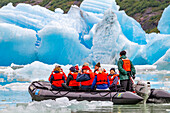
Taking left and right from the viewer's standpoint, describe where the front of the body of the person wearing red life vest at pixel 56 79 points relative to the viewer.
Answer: facing away from the viewer

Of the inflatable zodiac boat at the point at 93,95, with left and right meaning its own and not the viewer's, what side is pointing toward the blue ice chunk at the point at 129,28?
right

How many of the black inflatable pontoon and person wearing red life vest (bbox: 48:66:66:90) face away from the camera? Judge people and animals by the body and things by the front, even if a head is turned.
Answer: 1

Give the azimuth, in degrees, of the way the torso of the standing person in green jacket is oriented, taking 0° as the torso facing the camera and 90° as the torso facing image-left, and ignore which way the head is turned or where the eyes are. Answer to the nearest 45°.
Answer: approximately 135°

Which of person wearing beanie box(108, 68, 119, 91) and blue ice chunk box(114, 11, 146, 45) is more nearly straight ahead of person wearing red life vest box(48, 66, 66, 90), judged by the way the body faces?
the blue ice chunk

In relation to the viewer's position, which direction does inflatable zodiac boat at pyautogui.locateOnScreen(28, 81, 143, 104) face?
facing to the left of the viewer

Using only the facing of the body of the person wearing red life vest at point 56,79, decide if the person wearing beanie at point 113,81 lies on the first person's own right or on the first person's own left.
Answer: on the first person's own right

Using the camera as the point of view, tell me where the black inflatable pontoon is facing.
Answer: facing to the left of the viewer

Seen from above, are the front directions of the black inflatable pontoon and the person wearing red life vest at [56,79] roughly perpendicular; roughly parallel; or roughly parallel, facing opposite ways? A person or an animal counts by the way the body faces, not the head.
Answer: roughly perpendicular
